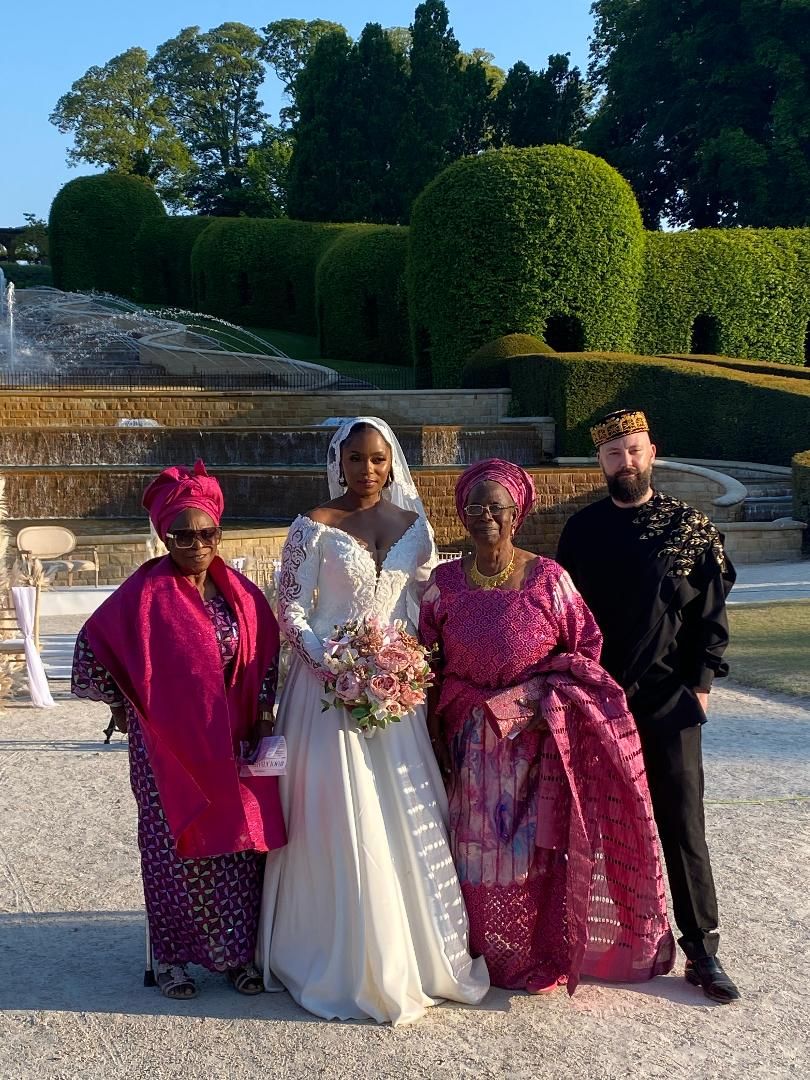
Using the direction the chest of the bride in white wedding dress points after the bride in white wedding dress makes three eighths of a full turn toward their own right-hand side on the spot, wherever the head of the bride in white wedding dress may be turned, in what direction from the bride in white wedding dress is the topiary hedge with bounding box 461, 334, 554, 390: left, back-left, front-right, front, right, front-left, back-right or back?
front-right

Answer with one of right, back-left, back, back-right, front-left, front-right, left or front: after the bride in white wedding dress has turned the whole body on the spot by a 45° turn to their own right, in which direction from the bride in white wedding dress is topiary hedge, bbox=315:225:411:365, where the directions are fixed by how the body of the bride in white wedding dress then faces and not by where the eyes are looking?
back-right

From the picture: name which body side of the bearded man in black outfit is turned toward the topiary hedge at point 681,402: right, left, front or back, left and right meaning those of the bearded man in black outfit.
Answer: back

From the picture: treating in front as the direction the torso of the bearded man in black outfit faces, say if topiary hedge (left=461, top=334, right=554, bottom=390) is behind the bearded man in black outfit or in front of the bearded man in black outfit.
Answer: behind

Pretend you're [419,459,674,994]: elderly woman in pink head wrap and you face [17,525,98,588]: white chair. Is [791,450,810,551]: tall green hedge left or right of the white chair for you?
right

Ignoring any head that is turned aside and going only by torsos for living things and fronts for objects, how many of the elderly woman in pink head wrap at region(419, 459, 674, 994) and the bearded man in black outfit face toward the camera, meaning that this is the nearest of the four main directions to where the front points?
2

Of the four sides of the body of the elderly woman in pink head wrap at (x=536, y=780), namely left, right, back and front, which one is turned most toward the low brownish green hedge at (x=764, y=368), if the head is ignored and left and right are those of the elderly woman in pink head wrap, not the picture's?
back

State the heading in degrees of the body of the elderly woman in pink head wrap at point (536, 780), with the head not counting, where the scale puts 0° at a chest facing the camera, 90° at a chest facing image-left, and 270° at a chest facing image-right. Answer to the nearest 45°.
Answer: approximately 0°

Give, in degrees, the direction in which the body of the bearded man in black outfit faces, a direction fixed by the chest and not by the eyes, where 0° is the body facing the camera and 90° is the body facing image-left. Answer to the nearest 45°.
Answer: approximately 0°
